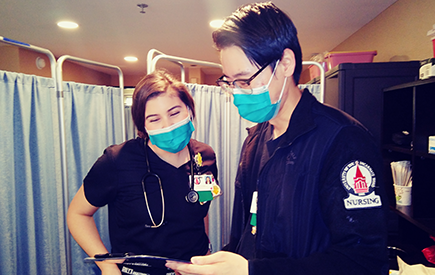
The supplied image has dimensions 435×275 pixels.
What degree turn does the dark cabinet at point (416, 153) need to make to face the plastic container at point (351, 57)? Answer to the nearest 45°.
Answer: approximately 90° to its right

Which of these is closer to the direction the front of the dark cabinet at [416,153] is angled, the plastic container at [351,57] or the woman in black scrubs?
the woman in black scrubs

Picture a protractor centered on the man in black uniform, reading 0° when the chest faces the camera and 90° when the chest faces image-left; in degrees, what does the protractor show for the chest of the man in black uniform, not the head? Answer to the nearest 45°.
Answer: approximately 45°

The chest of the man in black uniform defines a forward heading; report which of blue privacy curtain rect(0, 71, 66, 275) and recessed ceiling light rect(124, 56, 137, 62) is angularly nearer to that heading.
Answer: the blue privacy curtain

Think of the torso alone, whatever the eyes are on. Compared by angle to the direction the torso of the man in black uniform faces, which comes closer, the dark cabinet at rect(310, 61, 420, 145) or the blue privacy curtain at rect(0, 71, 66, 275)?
the blue privacy curtain
